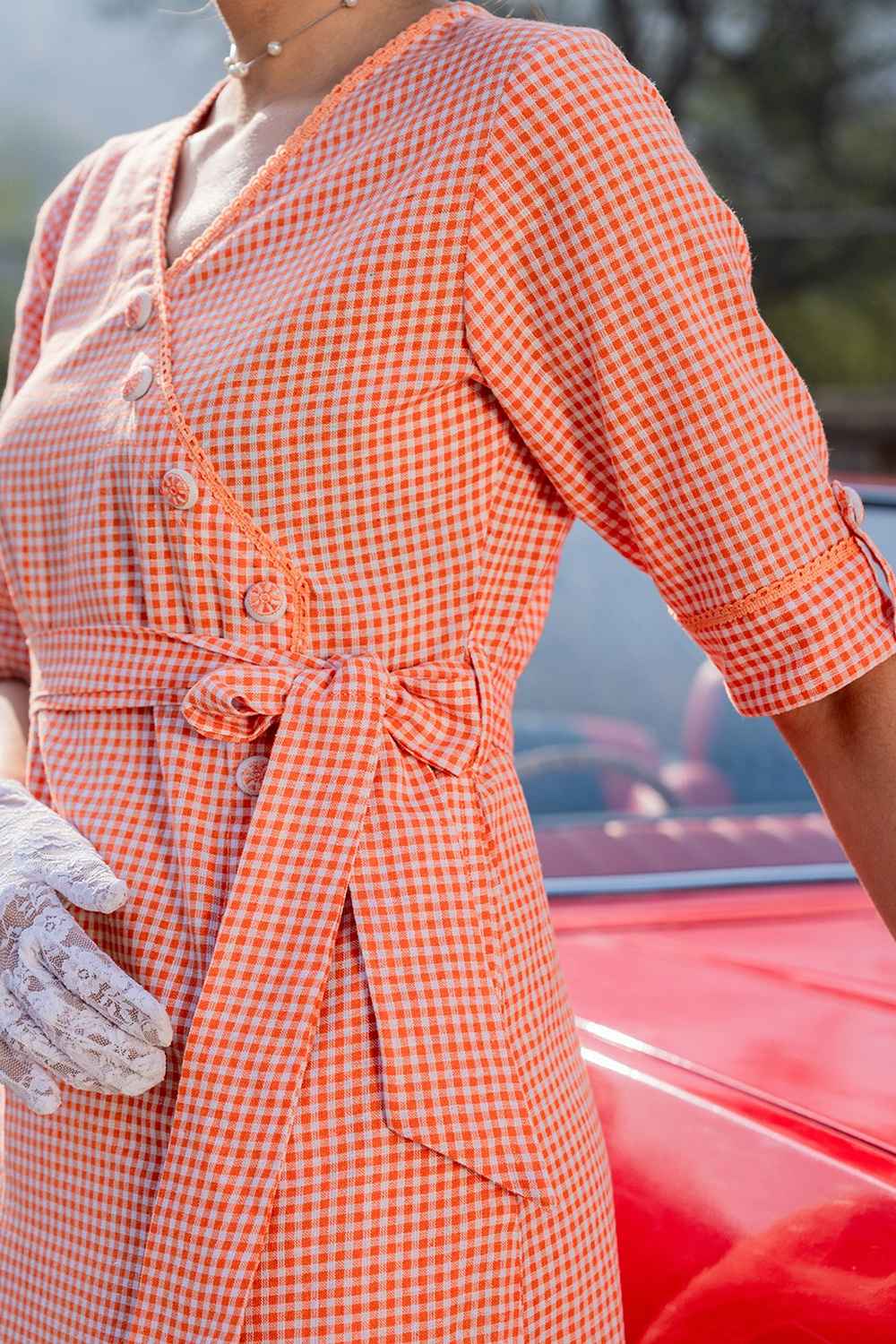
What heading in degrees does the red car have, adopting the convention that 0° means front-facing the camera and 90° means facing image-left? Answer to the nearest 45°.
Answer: approximately 315°
